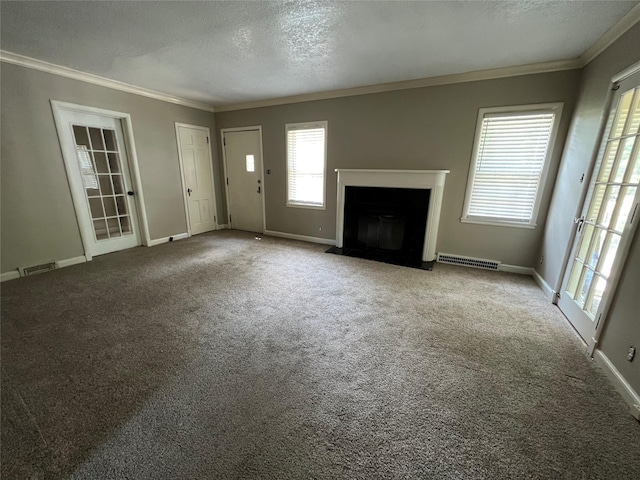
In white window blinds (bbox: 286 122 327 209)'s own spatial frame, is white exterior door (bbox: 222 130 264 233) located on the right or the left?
on its right

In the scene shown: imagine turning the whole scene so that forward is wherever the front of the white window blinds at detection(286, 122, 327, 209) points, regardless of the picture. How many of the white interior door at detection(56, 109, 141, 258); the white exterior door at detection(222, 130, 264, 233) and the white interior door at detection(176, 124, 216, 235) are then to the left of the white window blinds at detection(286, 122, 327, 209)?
0

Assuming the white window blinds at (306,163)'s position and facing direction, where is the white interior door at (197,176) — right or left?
on its right

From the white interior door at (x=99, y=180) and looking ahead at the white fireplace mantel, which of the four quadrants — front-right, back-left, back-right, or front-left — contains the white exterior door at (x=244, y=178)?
front-left

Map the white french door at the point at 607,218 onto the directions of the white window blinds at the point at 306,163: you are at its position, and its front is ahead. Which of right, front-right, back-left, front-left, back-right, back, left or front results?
left

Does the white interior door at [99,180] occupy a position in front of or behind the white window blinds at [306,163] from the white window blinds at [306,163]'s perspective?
in front

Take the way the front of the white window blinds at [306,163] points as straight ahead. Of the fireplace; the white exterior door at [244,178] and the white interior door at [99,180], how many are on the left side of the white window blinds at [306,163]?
1

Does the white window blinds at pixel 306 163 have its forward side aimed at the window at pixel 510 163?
no

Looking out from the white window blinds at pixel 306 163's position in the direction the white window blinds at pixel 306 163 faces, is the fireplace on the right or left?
on its left

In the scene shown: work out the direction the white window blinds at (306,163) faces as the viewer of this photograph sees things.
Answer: facing the viewer and to the left of the viewer
